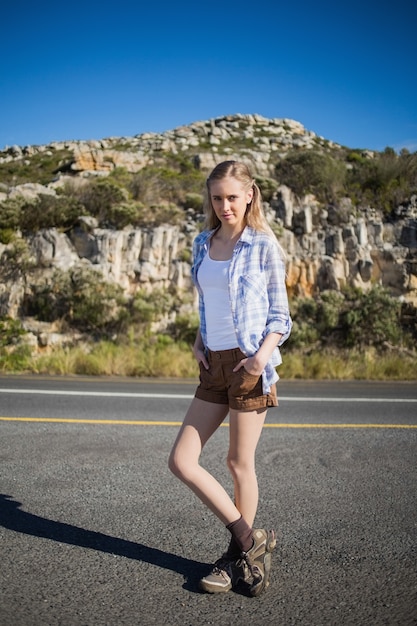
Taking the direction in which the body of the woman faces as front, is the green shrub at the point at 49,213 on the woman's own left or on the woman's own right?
on the woman's own right

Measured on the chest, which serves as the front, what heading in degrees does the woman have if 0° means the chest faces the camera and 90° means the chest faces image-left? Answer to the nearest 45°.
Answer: approximately 45°

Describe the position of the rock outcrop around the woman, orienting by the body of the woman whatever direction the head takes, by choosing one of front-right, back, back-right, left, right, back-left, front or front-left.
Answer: back-right

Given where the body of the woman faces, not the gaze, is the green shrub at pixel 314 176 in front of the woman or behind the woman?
behind

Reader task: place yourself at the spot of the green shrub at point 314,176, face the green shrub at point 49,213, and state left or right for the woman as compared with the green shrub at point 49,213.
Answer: left
